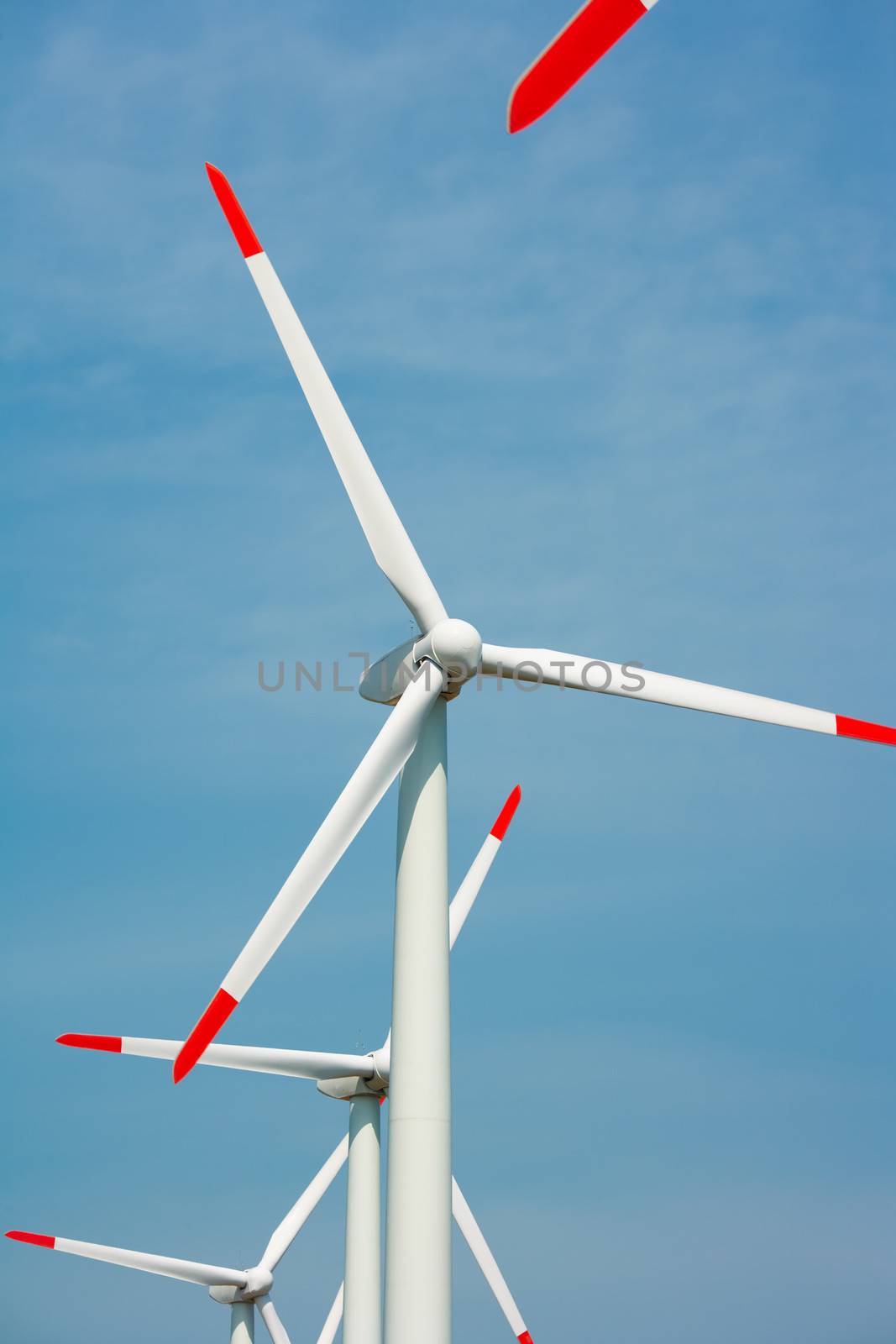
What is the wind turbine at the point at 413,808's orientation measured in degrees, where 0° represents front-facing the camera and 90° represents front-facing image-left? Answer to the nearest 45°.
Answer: approximately 315°

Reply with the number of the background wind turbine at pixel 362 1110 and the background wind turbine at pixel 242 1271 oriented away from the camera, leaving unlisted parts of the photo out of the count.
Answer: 0

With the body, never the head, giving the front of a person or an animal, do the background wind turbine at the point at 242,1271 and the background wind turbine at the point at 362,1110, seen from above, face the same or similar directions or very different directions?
same or similar directions

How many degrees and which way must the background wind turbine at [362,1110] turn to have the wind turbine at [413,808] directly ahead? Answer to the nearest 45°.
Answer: approximately 45° to its right

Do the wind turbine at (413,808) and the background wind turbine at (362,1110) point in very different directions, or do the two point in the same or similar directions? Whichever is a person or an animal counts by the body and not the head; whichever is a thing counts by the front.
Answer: same or similar directions

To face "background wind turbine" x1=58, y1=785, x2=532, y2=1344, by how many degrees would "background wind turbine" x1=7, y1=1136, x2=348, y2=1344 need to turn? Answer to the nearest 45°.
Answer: approximately 45° to its right

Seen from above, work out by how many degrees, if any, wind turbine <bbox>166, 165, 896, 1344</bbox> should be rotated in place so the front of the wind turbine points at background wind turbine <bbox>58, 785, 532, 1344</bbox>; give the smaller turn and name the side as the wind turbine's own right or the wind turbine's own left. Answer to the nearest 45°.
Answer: approximately 135° to the wind turbine's own left

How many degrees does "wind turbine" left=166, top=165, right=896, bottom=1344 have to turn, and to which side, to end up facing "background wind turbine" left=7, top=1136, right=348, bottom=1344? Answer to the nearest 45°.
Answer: approximately 135° to its left

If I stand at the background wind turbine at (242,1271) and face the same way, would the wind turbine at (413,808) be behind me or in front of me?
in front

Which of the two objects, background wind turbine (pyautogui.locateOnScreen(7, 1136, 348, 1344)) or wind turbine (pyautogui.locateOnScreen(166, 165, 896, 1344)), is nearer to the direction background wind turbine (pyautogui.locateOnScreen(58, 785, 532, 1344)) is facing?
the wind turbine

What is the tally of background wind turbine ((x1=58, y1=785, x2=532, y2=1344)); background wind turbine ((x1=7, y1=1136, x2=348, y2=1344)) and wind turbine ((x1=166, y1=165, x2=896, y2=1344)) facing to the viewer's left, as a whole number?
0

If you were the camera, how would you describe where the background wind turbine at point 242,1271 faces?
facing the viewer and to the right of the viewer
